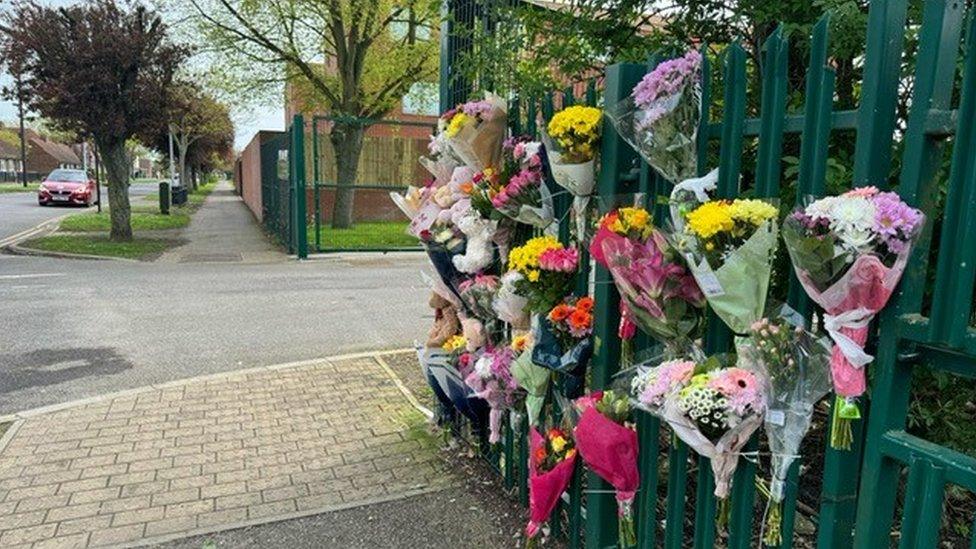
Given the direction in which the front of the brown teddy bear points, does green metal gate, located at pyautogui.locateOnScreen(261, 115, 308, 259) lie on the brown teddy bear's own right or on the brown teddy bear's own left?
on the brown teddy bear's own right

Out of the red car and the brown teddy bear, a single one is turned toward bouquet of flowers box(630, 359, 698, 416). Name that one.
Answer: the red car

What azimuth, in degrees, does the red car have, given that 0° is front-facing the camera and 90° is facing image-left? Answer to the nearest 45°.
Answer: approximately 0°

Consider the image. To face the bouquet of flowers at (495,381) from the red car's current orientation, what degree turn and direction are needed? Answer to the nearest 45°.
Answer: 0° — it already faces it

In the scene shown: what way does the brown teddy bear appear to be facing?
to the viewer's left

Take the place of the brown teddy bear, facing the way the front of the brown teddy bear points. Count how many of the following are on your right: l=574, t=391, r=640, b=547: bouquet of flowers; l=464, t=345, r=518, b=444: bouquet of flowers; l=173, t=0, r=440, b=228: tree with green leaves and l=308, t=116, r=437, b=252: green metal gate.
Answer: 2

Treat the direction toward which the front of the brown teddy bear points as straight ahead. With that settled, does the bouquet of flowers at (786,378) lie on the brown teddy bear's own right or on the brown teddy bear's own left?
on the brown teddy bear's own left

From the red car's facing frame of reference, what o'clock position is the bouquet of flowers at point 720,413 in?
The bouquet of flowers is roughly at 12 o'clock from the red car.

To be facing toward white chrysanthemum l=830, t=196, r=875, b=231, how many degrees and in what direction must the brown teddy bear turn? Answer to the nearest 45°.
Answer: approximately 90° to its left

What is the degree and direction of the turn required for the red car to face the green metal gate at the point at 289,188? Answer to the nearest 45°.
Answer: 0° — it already faces it

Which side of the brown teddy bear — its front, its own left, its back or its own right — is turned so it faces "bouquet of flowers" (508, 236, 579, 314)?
left
